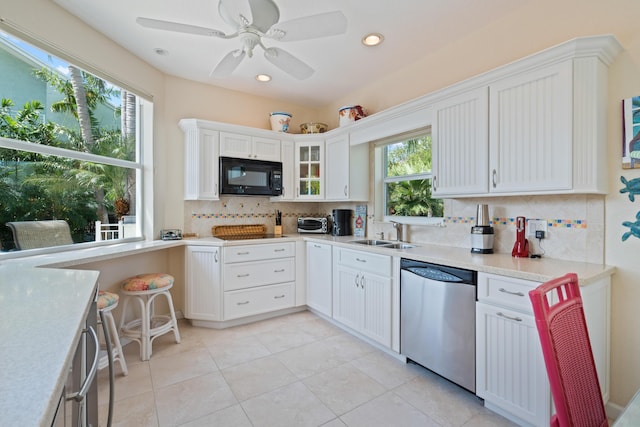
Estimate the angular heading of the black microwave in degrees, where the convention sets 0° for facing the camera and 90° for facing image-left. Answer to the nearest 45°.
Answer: approximately 0°

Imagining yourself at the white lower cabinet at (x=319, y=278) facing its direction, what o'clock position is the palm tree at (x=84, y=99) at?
The palm tree is roughly at 1 o'clock from the white lower cabinet.

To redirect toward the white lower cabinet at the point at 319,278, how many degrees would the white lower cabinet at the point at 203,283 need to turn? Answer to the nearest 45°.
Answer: approximately 90° to its left

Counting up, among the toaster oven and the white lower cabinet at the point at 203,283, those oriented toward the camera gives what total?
2

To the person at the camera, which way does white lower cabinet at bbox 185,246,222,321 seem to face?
facing the viewer

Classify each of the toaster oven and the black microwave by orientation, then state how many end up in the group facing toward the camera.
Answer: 2

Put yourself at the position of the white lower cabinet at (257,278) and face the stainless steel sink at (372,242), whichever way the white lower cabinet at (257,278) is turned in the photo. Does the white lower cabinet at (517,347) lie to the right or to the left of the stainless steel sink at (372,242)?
right

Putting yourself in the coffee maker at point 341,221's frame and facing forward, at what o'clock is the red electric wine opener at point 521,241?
the red electric wine opener at point 521,241 is roughly at 9 o'clock from the coffee maker at point 341,221.

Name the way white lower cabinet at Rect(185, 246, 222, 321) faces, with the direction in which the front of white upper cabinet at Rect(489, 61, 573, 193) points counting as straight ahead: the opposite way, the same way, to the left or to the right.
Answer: to the left

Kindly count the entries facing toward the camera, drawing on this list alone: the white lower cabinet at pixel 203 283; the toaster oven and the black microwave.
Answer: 3

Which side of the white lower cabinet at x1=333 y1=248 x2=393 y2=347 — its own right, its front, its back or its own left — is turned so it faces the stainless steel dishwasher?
left

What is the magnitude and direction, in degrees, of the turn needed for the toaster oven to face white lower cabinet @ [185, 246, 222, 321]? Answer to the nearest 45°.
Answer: approximately 45° to its right

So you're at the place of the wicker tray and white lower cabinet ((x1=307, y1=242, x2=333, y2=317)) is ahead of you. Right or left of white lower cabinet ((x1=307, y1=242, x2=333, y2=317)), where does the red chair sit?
right

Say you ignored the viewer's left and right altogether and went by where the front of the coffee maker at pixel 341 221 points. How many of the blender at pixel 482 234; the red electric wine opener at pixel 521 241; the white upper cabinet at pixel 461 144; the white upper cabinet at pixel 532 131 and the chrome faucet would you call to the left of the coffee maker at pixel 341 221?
5

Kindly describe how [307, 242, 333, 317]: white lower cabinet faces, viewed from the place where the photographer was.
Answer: facing the viewer and to the left of the viewer
